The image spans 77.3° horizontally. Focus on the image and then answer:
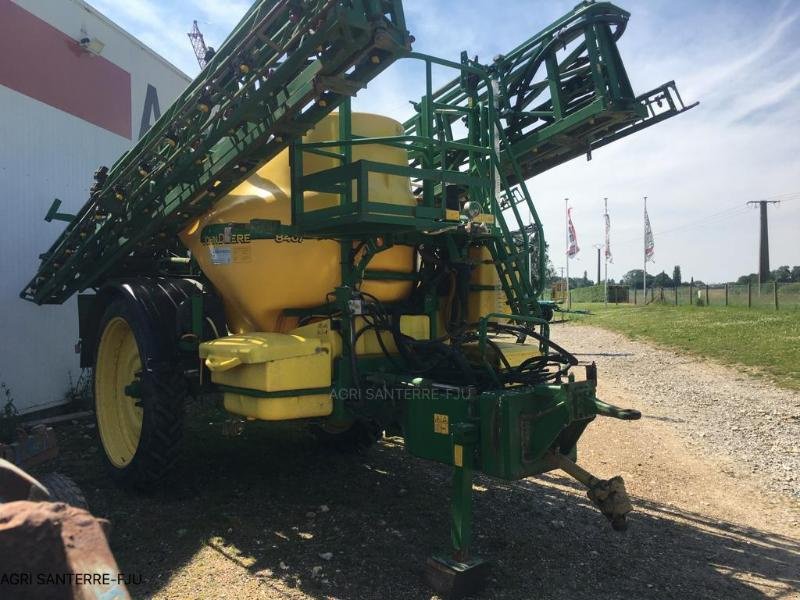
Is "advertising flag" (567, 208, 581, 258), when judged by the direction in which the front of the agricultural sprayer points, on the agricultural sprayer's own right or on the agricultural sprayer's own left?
on the agricultural sprayer's own left

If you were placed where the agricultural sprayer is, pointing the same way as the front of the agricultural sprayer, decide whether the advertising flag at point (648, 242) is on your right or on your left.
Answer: on your left

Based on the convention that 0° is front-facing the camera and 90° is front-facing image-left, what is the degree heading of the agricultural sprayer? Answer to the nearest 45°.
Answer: approximately 315°

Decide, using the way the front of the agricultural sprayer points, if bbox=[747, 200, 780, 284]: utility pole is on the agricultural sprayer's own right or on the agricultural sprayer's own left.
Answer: on the agricultural sprayer's own left

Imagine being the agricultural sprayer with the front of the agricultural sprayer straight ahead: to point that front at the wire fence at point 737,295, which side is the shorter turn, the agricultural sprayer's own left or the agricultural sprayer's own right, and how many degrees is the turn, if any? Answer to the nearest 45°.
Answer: approximately 90° to the agricultural sprayer's own left
